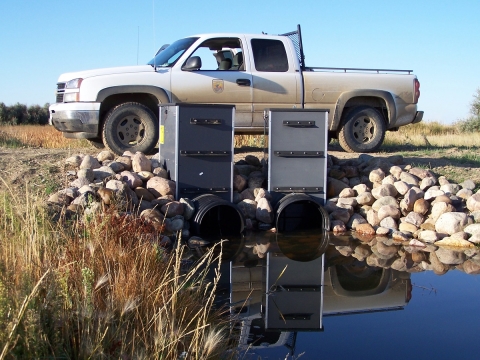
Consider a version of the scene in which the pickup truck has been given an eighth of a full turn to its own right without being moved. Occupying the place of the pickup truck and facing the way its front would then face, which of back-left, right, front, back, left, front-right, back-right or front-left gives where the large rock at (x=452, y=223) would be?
back

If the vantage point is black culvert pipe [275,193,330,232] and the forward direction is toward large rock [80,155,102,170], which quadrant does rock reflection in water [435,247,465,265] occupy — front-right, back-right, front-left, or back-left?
back-left

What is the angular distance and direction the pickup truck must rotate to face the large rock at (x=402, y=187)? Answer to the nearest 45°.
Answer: approximately 135° to its left

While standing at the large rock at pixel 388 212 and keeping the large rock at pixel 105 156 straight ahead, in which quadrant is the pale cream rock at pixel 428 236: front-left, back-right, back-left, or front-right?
back-left

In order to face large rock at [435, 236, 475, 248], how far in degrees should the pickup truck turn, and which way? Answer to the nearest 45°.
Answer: approximately 135° to its left

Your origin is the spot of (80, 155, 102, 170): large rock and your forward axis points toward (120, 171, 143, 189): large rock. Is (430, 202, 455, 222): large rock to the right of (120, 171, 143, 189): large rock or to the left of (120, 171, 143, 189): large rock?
left

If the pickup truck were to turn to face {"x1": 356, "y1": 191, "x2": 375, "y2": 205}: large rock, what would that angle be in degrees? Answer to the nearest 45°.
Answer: approximately 135° to its left

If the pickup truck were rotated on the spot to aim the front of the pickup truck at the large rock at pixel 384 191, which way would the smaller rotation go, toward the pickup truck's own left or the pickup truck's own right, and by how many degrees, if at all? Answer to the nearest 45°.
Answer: approximately 135° to the pickup truck's own left

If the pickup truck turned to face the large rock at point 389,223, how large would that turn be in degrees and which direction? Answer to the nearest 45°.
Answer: approximately 135° to its left

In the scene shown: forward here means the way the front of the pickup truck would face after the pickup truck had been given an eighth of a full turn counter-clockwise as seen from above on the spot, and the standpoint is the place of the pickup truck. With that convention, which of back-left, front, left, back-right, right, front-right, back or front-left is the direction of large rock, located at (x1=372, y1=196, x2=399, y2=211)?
left

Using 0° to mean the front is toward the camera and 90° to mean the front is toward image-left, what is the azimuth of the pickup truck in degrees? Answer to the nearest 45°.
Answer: approximately 90°

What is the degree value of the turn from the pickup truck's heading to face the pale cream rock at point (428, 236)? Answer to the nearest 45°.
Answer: approximately 135° to its left

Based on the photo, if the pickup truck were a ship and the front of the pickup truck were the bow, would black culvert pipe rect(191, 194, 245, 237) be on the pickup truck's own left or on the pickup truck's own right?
on the pickup truck's own left
